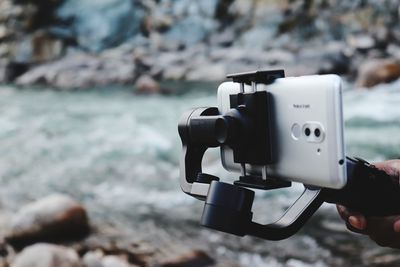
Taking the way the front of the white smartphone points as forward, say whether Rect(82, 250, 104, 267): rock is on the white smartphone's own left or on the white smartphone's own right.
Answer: on the white smartphone's own left

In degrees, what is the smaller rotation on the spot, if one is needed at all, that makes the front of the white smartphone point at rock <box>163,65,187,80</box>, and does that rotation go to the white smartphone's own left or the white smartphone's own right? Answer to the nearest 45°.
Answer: approximately 45° to the white smartphone's own left

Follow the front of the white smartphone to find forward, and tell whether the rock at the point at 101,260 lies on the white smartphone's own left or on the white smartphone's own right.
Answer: on the white smartphone's own left

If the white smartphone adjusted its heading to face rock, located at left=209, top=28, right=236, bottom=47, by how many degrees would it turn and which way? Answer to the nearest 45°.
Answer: approximately 45° to its left

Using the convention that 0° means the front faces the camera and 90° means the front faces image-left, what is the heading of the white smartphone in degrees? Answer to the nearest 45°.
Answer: approximately 225°

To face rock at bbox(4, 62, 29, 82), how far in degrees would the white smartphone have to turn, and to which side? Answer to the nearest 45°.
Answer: approximately 90° to its left

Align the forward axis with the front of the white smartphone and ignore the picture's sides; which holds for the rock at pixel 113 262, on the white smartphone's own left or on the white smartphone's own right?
on the white smartphone's own left

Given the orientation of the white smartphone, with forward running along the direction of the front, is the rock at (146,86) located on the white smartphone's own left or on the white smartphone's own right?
on the white smartphone's own left
